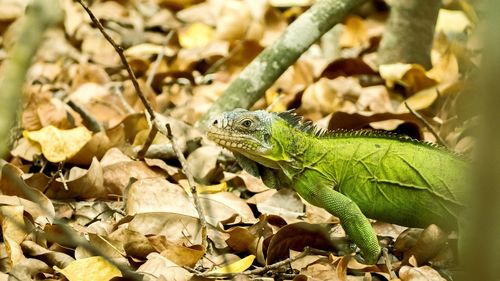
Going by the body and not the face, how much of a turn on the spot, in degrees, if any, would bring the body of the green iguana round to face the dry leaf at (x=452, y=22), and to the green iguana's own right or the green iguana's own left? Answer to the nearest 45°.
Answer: approximately 90° to the green iguana's own right

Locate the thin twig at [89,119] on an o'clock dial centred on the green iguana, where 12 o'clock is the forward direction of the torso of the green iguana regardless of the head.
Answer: The thin twig is roughly at 1 o'clock from the green iguana.

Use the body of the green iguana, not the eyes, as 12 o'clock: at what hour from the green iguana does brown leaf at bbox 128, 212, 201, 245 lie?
The brown leaf is roughly at 11 o'clock from the green iguana.

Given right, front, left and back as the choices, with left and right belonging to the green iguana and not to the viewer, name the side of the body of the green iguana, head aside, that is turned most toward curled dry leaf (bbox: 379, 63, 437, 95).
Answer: right

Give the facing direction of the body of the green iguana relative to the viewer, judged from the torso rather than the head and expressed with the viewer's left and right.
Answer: facing to the left of the viewer

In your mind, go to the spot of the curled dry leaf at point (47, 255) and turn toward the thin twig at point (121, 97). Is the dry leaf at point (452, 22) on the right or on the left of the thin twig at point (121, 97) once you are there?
right

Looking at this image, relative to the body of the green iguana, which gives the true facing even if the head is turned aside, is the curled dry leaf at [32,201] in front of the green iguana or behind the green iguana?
in front

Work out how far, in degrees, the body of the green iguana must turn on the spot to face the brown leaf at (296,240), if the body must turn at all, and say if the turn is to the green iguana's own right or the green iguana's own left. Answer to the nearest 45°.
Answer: approximately 45° to the green iguana's own left

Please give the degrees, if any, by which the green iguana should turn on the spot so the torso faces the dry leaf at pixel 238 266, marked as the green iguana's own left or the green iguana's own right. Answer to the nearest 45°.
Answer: approximately 45° to the green iguana's own left

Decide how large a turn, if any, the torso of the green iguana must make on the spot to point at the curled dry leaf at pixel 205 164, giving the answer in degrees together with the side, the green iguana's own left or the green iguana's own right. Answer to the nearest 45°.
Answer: approximately 45° to the green iguana's own right

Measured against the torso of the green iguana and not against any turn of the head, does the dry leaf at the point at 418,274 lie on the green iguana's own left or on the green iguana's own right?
on the green iguana's own left

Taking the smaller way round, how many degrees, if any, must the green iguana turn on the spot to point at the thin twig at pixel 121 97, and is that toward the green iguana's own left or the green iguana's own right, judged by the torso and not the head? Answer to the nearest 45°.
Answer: approximately 45° to the green iguana's own right
